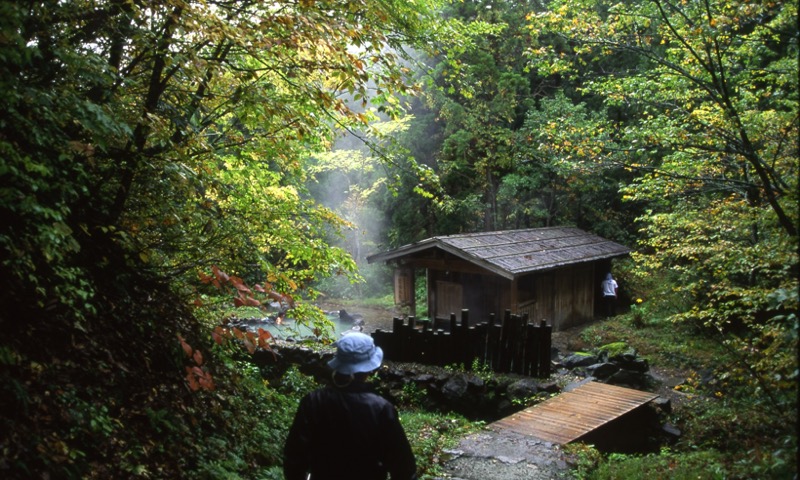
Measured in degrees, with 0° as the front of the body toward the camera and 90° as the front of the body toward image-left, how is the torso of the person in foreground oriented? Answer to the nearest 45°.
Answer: approximately 180°

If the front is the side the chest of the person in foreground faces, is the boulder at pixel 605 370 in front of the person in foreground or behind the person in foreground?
in front

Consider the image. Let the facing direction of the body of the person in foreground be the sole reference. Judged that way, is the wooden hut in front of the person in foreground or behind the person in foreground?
in front

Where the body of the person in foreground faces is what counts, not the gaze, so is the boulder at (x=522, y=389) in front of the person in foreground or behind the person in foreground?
in front

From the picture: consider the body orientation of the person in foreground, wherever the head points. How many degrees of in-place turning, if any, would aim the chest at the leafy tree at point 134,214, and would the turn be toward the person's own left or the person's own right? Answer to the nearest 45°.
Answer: approximately 45° to the person's own left

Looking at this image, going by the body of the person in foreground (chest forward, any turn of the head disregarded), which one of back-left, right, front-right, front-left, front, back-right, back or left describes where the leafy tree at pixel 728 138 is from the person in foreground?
front-right
